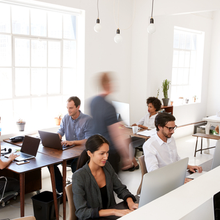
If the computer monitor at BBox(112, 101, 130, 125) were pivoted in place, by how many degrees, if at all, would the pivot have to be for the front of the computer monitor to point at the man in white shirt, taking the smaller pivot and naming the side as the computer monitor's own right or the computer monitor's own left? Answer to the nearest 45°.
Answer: approximately 135° to the computer monitor's own right

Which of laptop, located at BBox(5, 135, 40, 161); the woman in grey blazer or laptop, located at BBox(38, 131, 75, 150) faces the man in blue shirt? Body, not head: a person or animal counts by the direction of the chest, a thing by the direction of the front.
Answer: laptop, located at BBox(38, 131, 75, 150)

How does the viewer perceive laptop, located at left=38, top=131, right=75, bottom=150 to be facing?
facing away from the viewer and to the right of the viewer

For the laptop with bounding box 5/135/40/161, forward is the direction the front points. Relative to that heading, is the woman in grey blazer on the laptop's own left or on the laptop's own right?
on the laptop's own left

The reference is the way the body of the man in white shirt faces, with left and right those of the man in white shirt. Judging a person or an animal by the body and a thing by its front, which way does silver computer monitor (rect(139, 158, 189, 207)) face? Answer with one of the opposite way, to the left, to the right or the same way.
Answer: the opposite way

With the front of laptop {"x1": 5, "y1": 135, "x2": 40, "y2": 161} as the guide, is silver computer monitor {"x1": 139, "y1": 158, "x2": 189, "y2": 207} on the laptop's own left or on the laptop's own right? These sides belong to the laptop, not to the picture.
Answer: on the laptop's own left

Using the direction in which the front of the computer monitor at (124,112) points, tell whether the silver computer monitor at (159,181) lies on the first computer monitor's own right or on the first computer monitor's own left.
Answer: on the first computer monitor's own right

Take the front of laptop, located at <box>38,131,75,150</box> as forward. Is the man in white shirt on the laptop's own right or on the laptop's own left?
on the laptop's own right

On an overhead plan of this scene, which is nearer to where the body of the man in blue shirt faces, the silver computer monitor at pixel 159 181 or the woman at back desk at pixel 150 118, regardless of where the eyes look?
the silver computer monitor

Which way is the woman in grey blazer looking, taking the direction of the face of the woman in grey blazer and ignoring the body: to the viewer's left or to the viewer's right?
to the viewer's right

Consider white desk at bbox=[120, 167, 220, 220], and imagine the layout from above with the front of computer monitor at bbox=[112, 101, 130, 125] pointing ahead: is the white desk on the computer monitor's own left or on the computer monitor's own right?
on the computer monitor's own right

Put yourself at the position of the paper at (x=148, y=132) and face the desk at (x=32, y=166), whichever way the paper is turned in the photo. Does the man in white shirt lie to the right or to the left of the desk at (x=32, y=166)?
left

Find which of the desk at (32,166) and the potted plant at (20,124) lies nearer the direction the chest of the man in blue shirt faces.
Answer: the desk
